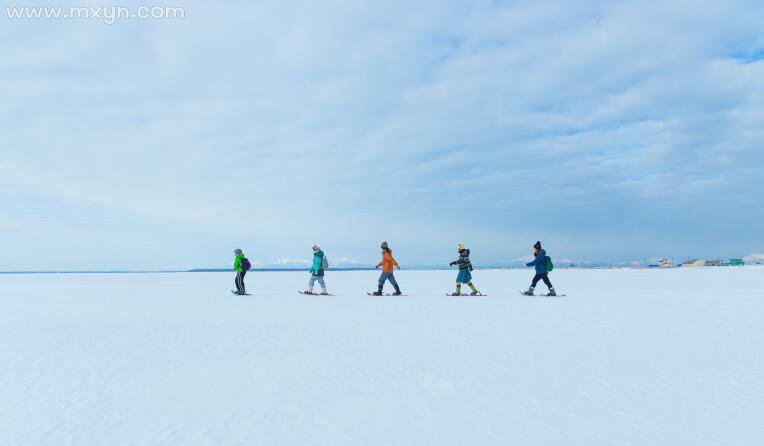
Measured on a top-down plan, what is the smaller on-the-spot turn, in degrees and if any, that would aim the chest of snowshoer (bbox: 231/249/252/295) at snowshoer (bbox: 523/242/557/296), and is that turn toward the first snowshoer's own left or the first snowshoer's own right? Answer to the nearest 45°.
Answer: approximately 180°

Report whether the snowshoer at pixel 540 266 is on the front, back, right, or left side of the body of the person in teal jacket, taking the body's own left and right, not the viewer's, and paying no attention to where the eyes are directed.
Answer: back

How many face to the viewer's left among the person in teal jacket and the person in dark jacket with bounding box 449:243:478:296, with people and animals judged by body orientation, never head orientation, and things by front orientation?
2

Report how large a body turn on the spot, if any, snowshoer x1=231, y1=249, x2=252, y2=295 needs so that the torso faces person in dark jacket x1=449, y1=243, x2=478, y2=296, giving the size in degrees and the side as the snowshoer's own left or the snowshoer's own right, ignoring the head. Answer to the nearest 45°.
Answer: approximately 135° to the snowshoer's own left

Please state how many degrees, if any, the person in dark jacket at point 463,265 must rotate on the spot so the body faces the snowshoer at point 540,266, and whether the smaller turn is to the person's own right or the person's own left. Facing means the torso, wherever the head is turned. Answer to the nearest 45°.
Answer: approximately 180°

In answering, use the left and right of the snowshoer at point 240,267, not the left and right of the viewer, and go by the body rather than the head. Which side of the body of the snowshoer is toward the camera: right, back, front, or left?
left

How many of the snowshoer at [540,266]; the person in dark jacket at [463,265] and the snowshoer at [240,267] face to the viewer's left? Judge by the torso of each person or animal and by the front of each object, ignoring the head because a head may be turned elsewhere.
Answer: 3

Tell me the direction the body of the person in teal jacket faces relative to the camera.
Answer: to the viewer's left

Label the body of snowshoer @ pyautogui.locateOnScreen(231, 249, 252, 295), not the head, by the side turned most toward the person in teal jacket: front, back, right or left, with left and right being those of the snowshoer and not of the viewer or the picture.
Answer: back

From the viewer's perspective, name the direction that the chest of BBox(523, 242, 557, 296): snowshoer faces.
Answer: to the viewer's left

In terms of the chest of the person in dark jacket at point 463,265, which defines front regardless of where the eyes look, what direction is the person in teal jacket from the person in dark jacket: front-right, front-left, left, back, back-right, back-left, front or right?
front

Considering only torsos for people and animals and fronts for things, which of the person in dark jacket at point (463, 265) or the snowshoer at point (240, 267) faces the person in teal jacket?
the person in dark jacket

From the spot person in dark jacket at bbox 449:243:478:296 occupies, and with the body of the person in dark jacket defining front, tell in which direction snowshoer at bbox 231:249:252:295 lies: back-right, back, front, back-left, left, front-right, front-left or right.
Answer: front

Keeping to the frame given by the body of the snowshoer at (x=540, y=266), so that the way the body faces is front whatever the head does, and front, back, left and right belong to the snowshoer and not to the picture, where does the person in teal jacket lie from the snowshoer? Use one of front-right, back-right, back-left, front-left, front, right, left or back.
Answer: front

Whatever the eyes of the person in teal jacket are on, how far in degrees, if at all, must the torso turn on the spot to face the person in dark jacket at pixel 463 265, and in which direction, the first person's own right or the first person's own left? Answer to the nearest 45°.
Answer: approximately 180°

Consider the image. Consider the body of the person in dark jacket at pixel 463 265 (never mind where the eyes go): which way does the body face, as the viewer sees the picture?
to the viewer's left
